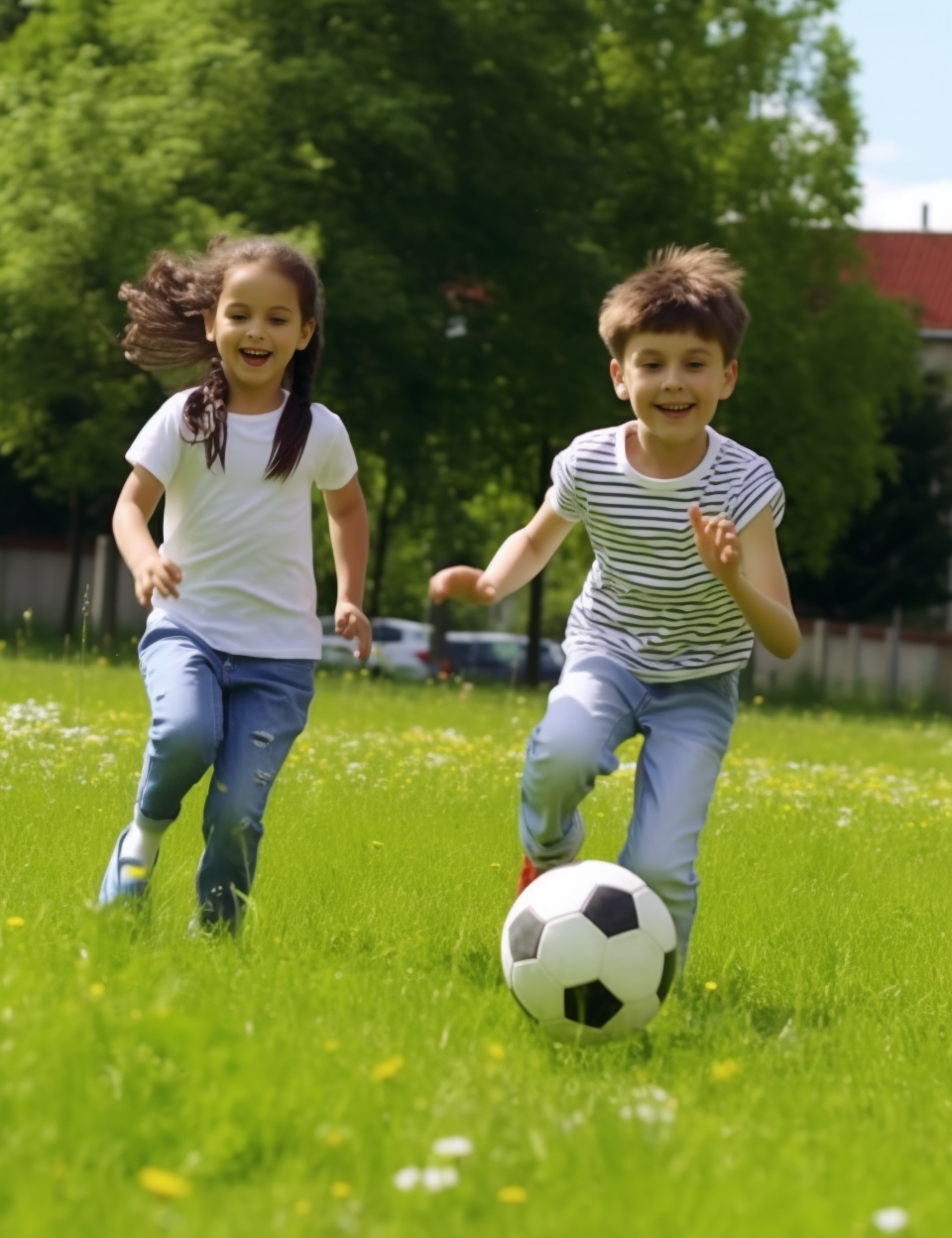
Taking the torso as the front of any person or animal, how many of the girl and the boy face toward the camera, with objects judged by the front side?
2

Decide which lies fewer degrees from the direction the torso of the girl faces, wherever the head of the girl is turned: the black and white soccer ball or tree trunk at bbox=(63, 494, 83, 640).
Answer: the black and white soccer ball

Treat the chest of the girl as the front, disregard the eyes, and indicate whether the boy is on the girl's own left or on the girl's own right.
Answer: on the girl's own left

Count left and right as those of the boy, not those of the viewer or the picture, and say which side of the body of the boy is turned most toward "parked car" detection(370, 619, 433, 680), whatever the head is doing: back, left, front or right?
back

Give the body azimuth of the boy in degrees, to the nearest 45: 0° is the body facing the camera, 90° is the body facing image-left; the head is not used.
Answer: approximately 0°

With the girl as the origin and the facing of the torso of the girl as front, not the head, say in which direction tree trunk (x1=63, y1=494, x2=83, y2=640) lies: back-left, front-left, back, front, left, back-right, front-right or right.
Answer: back

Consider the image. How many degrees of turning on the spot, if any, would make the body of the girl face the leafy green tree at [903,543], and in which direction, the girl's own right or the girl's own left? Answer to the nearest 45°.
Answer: approximately 180°

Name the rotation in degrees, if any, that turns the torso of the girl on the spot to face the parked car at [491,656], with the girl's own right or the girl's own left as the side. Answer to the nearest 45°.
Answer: approximately 180°

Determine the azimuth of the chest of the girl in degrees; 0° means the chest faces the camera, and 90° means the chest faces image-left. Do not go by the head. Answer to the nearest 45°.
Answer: approximately 0°
